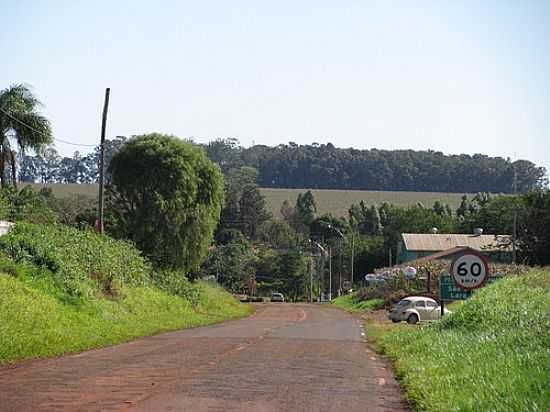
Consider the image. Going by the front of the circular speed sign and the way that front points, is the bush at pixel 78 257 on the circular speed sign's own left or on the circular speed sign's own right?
on the circular speed sign's own right

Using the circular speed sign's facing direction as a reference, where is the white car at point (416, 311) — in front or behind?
behind

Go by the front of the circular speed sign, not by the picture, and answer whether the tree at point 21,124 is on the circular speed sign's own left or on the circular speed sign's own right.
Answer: on the circular speed sign's own right

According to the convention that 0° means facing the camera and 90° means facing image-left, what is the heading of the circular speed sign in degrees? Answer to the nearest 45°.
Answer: approximately 0°
